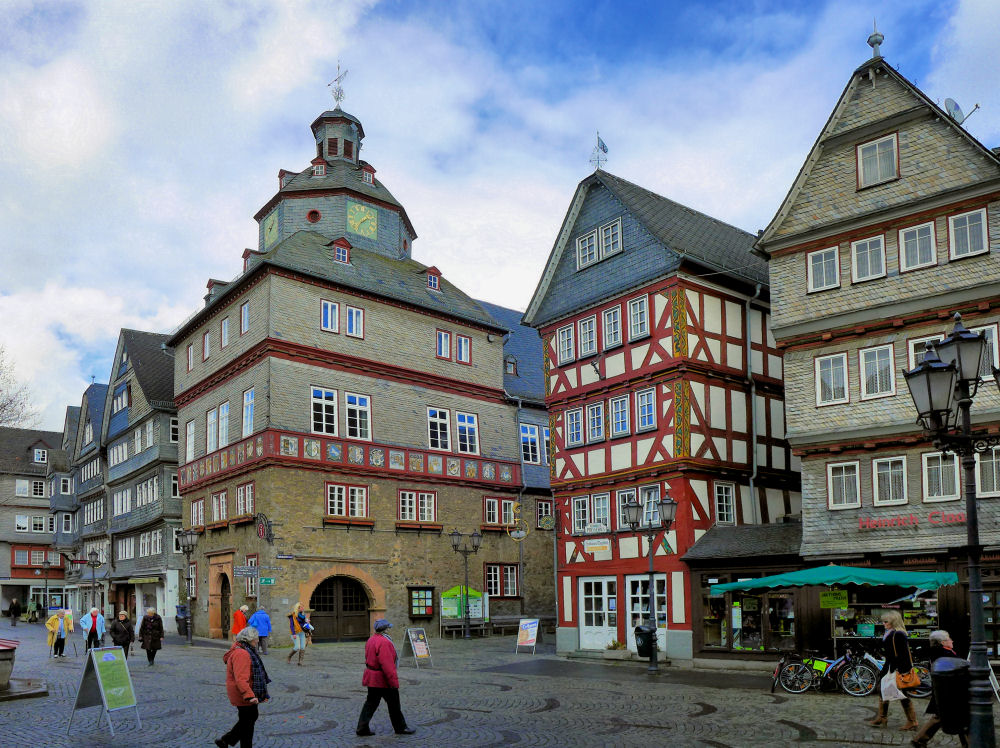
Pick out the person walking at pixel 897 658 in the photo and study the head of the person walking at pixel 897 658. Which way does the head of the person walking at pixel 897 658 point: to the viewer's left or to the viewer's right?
to the viewer's left

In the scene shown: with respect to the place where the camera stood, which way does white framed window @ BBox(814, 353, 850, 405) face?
facing the viewer and to the left of the viewer

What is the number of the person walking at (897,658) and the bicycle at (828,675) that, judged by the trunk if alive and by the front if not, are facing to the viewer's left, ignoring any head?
1

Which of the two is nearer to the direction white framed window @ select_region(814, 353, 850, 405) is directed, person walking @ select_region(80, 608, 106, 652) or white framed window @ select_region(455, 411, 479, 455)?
the person walking

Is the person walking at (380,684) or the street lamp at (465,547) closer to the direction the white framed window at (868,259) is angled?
the person walking

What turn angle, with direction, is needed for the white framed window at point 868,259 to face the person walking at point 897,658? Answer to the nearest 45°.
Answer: approximately 45° to its left

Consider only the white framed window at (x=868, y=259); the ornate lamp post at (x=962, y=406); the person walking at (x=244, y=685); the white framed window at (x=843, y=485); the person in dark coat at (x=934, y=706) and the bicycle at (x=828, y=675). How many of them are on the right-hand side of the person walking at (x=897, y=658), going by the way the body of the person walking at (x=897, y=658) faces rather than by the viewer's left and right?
3

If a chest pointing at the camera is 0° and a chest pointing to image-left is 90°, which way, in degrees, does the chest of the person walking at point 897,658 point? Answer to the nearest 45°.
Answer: approximately 90°

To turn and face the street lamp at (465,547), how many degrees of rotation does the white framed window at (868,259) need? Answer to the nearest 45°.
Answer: approximately 90° to its right

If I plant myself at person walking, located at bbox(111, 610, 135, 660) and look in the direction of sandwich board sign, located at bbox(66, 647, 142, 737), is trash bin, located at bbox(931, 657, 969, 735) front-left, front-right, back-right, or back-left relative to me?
front-left
